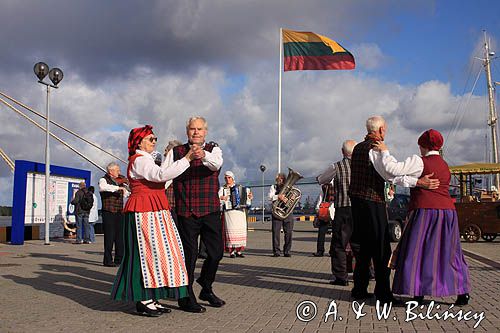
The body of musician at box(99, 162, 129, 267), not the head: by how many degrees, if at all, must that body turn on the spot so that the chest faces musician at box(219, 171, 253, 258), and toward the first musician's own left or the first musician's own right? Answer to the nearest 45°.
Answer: approximately 90° to the first musician's own left

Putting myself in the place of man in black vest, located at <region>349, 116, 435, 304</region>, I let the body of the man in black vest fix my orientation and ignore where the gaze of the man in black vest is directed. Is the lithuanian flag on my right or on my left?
on my left

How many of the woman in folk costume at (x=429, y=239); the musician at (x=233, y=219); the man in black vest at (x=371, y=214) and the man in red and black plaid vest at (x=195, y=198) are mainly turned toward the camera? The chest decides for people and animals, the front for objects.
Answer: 2

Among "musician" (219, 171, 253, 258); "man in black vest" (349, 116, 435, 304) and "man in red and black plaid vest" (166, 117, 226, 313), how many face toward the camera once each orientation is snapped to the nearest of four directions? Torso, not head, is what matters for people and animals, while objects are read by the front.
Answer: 2

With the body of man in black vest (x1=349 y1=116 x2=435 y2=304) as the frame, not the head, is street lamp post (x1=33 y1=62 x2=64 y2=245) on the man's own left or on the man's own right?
on the man's own left

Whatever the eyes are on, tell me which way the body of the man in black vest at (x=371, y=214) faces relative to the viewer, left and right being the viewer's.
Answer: facing away from the viewer and to the right of the viewer

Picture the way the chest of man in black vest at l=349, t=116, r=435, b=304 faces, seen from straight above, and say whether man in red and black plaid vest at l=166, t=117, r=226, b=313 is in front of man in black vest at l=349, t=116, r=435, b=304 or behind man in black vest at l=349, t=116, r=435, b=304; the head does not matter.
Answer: behind
